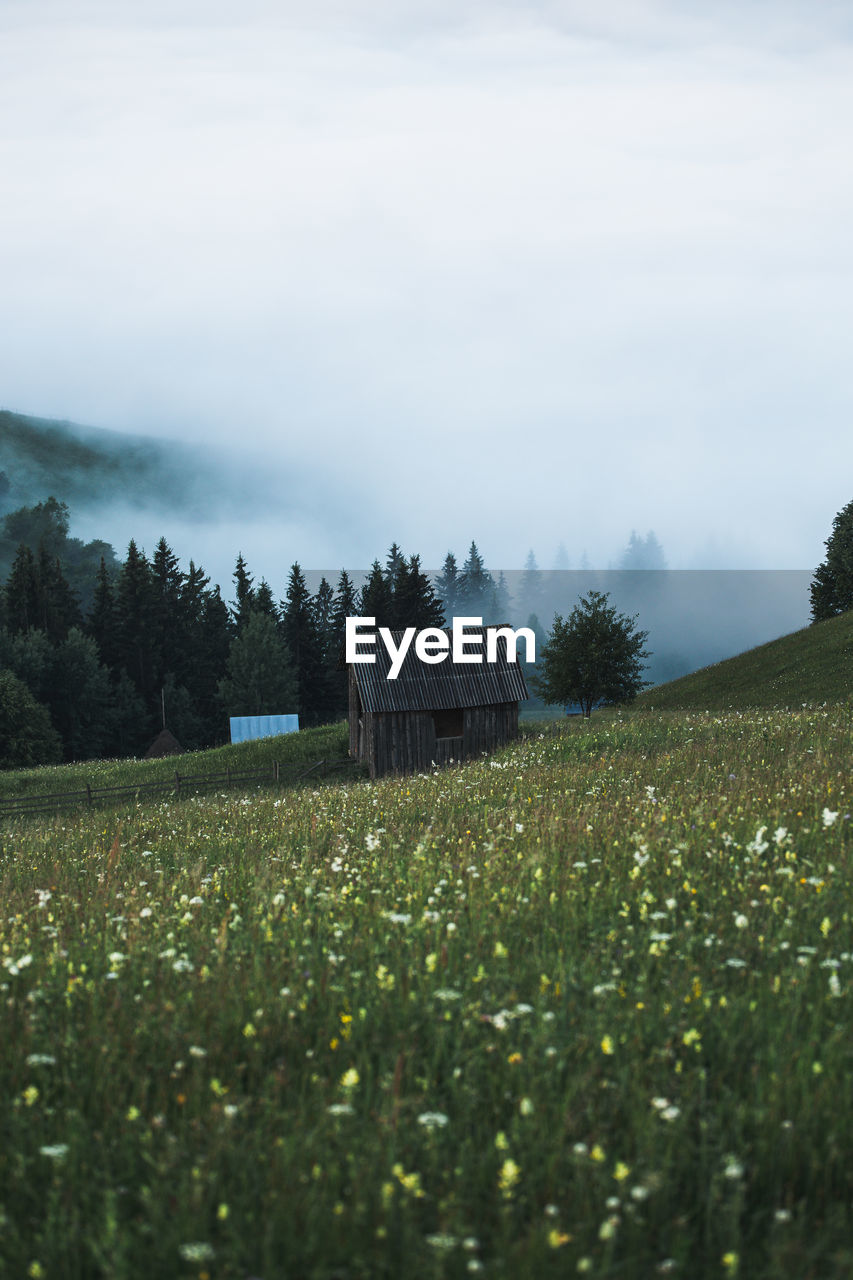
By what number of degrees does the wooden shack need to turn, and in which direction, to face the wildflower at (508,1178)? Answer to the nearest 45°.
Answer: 0° — it already faces it

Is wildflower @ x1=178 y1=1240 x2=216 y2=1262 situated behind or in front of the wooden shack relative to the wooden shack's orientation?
in front

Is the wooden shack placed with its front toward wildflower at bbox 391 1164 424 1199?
yes

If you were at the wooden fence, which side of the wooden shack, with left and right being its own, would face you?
right

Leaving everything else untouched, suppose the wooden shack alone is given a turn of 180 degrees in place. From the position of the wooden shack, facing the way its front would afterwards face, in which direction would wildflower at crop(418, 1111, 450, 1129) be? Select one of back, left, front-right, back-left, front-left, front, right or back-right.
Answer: back

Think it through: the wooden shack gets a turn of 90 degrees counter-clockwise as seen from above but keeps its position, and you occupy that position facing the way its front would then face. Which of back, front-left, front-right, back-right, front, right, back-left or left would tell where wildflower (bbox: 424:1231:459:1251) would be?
right

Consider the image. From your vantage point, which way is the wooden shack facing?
toward the camera
